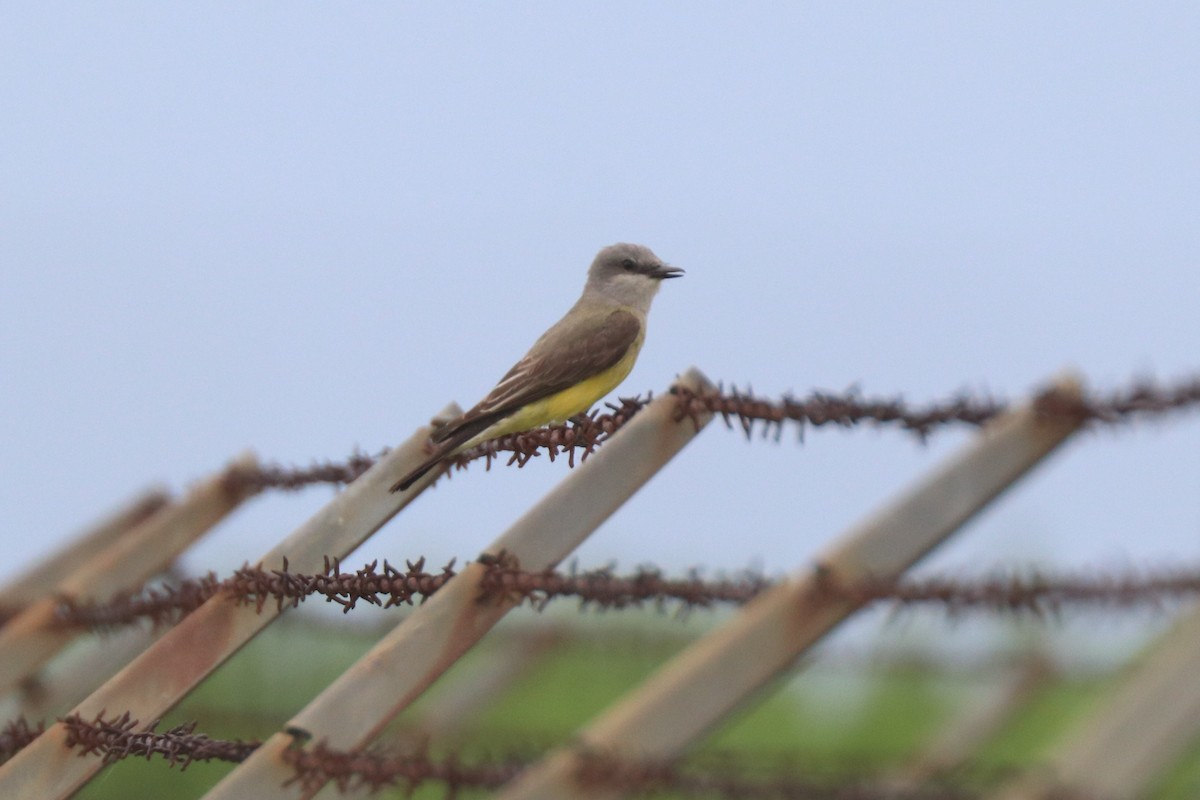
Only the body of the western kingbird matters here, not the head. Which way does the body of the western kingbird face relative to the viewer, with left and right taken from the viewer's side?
facing to the right of the viewer

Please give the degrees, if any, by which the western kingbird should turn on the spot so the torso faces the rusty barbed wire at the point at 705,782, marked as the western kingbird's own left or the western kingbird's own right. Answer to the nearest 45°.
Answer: approximately 90° to the western kingbird's own right

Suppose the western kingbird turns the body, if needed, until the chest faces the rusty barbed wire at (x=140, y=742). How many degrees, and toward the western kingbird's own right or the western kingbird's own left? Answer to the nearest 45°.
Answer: approximately 135° to the western kingbird's own right
